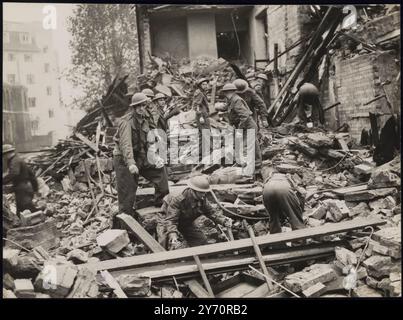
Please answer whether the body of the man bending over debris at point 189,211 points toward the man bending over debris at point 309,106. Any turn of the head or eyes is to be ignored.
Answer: no

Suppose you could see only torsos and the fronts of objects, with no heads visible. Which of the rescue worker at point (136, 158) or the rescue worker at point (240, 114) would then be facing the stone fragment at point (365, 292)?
the rescue worker at point (136, 158)

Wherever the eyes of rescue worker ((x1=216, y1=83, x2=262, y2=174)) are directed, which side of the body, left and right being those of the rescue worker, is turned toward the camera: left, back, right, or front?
left

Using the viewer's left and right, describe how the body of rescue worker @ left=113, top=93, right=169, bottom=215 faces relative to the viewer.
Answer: facing the viewer and to the right of the viewer

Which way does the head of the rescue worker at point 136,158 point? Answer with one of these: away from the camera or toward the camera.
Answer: toward the camera

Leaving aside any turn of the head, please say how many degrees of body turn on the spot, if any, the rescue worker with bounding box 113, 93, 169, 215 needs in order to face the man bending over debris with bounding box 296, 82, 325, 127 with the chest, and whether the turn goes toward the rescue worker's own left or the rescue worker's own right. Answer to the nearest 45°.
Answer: approximately 90° to the rescue worker's own left

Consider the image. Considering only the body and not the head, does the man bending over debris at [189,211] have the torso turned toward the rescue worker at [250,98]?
no

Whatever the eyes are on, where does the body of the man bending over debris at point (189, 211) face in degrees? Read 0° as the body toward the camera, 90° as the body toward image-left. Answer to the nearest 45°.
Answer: approximately 315°

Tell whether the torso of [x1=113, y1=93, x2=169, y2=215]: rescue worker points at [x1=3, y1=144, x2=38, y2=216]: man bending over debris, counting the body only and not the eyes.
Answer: no

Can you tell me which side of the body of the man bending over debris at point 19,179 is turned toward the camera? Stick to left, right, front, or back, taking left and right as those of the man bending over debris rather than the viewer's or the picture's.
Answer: left

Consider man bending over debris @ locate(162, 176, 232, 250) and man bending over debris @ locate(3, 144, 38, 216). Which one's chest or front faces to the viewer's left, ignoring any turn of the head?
man bending over debris @ locate(3, 144, 38, 216)

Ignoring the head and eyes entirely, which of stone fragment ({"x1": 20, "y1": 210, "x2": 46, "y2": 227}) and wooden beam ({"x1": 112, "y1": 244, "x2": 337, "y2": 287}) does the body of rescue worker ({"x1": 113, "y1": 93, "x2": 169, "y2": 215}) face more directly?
the wooden beam

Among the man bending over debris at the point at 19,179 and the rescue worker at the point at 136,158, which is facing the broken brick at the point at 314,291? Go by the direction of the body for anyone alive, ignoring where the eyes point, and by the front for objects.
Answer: the rescue worker

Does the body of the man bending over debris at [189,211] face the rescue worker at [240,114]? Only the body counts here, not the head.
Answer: no
